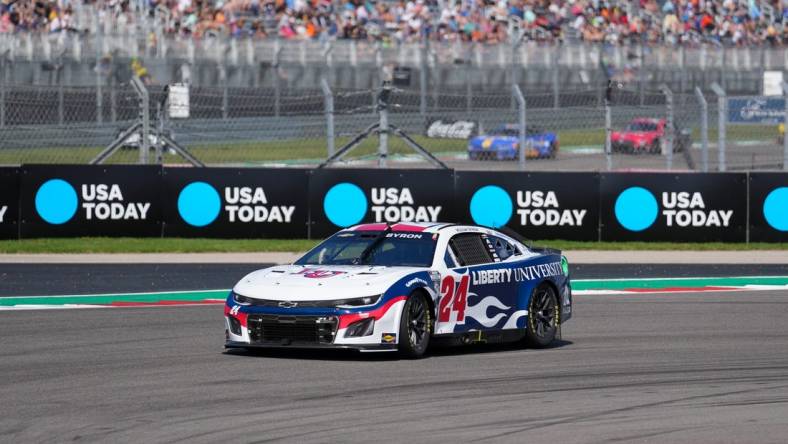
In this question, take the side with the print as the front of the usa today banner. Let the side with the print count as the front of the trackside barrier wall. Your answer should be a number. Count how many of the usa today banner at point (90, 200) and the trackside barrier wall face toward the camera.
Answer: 2

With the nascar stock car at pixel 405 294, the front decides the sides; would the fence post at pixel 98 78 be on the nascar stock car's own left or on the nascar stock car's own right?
on the nascar stock car's own right

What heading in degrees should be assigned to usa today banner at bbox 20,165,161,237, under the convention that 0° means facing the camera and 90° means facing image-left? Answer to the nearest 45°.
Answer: approximately 0°

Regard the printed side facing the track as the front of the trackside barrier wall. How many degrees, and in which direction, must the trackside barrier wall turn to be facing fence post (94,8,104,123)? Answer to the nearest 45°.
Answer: approximately 135° to its right

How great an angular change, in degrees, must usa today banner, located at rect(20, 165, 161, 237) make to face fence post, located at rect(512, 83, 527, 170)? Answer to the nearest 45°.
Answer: approximately 90° to its left

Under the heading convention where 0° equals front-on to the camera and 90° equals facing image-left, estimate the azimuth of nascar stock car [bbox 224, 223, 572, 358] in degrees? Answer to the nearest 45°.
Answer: approximately 45°
